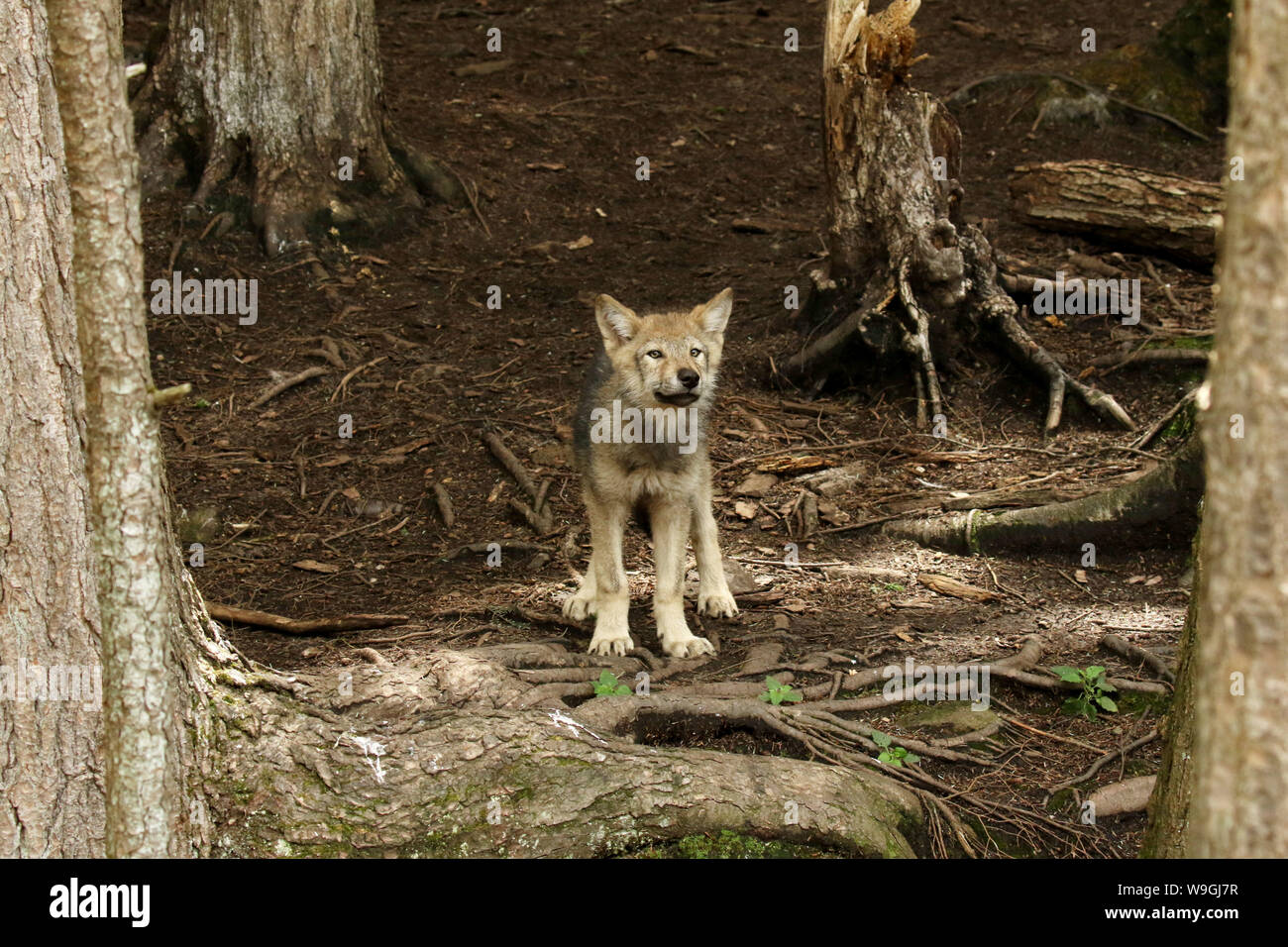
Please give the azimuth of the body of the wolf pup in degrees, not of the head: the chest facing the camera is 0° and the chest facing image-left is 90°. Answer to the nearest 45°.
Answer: approximately 0°

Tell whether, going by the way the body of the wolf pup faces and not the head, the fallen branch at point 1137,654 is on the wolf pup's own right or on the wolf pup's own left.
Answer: on the wolf pup's own left

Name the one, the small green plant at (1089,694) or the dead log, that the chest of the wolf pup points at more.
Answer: the small green plant

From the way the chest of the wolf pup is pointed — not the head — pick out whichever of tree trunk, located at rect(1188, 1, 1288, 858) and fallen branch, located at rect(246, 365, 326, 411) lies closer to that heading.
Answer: the tree trunk

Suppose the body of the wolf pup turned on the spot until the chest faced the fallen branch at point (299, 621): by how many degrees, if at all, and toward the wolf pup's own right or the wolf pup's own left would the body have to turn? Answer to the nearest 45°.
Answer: approximately 90° to the wolf pup's own right
